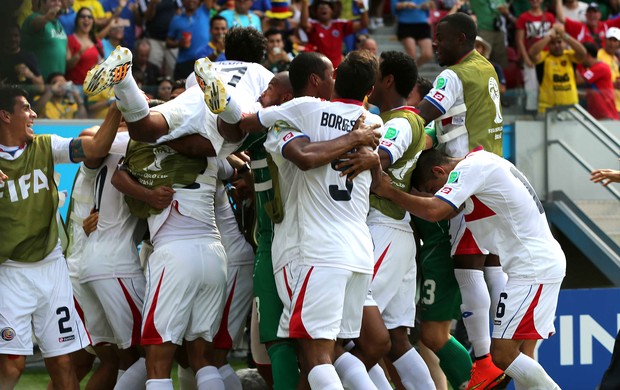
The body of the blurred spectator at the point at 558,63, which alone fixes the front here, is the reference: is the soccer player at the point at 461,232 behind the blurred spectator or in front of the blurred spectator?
in front

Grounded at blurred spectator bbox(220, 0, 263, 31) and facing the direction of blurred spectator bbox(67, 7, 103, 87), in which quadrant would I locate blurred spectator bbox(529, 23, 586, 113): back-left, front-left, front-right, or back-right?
back-left

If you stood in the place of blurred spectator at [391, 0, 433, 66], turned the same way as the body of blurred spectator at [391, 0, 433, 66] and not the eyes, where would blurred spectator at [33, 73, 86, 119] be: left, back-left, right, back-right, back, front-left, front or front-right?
front-right

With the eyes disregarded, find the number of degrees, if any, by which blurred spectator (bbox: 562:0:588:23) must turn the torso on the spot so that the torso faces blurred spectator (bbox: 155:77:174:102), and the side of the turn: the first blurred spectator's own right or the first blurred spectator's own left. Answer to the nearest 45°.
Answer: approximately 45° to the first blurred spectator's own right

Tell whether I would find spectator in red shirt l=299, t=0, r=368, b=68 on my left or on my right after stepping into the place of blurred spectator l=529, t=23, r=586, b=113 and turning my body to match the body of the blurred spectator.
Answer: on my right

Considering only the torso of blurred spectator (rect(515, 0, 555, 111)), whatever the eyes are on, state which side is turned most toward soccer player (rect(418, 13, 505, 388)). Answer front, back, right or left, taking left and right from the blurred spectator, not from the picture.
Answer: front
